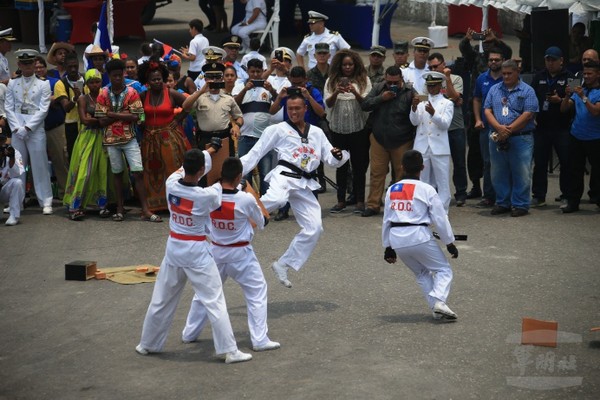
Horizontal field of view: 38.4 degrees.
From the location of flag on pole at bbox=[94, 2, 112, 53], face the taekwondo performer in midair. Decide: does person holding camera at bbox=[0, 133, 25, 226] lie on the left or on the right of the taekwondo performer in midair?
right

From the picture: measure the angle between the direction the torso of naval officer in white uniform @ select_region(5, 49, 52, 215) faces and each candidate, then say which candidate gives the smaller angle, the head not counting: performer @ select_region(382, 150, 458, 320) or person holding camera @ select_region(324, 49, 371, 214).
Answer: the performer

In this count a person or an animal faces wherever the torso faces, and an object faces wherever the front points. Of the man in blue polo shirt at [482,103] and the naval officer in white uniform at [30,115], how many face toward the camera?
2

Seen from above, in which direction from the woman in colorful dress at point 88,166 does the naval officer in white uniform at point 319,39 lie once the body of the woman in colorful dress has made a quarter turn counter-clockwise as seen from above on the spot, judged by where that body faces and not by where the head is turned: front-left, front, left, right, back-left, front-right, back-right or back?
front

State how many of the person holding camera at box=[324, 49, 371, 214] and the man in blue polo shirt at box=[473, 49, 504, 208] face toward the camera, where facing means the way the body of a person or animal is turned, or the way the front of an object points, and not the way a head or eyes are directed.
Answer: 2

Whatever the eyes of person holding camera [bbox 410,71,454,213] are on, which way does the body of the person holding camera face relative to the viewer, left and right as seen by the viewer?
facing the viewer and to the left of the viewer

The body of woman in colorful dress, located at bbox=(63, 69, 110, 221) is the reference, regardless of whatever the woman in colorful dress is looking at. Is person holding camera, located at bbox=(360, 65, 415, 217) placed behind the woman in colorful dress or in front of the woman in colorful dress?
in front

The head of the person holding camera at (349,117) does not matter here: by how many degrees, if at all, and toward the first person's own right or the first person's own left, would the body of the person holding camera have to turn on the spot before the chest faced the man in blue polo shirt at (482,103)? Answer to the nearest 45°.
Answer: approximately 90° to the first person's own left

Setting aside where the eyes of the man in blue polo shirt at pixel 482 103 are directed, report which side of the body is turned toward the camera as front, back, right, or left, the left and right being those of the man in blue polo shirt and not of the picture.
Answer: front

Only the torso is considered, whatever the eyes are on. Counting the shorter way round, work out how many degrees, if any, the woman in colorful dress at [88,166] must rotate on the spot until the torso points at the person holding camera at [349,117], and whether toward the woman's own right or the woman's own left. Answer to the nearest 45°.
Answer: approximately 45° to the woman's own left

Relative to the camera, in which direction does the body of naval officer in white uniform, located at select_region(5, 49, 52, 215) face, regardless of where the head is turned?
toward the camera

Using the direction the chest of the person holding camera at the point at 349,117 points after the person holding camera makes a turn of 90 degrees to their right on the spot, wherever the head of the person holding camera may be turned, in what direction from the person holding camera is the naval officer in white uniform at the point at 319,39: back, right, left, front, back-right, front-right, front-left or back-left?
right

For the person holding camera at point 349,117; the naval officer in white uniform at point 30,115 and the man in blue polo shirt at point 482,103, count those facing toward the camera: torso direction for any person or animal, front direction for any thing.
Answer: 3

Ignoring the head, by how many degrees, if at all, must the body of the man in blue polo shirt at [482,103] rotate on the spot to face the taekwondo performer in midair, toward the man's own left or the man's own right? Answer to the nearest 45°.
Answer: approximately 45° to the man's own right
